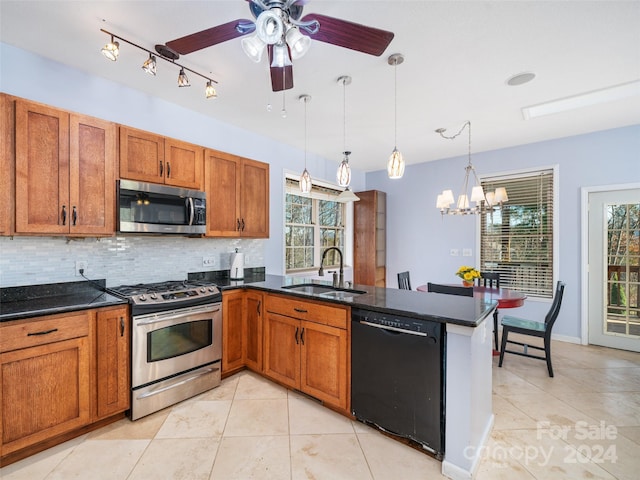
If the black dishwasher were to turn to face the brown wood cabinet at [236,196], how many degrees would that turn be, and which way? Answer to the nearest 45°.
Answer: approximately 90° to its right

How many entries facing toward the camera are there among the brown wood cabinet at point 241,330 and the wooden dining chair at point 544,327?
1

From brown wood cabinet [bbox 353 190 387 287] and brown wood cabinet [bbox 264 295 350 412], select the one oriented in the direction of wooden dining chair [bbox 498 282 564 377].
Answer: brown wood cabinet [bbox 353 190 387 287]

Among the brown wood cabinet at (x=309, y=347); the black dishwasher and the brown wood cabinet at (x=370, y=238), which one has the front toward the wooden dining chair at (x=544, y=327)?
the brown wood cabinet at (x=370, y=238)

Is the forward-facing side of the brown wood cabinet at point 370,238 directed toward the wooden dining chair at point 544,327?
yes

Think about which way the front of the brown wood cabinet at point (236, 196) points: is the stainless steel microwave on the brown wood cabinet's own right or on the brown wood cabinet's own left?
on the brown wood cabinet's own right

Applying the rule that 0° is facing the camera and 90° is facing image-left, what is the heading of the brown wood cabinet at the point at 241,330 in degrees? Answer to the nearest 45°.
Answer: approximately 0°

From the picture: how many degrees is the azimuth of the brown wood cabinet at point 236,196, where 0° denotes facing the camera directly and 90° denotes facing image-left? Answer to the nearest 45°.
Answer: approximately 315°
